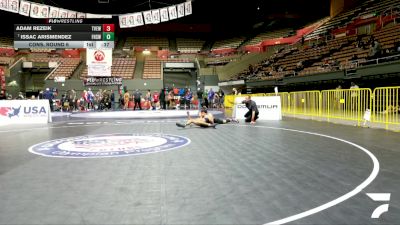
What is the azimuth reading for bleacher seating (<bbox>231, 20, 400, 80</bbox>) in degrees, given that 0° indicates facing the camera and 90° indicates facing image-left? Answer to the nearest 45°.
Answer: approximately 45°

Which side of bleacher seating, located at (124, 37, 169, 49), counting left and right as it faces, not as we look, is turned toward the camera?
front

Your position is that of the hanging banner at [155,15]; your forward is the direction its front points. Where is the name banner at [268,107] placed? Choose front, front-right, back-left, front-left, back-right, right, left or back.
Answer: front-left

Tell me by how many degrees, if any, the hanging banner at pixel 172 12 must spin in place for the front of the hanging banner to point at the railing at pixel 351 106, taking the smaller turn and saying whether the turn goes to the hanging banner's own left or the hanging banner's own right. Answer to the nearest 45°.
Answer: approximately 45° to the hanging banner's own left

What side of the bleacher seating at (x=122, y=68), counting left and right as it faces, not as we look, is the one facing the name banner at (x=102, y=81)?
front

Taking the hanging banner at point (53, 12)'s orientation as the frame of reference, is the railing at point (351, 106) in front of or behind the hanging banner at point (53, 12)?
in front

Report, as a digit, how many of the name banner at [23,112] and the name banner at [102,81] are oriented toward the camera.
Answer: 2

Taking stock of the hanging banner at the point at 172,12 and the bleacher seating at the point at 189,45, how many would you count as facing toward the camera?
2

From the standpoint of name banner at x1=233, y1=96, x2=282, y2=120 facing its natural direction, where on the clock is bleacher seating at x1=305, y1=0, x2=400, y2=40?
The bleacher seating is roughly at 7 o'clock from the name banner.

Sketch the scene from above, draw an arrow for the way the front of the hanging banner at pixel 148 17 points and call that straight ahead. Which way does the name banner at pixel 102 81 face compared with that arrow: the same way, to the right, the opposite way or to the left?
the same way

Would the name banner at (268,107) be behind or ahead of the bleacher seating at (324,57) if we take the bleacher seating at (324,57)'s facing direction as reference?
ahead

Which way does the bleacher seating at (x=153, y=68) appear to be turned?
toward the camera

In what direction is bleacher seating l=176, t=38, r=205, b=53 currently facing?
toward the camera

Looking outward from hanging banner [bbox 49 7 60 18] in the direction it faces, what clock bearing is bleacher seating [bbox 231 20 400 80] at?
The bleacher seating is roughly at 9 o'clock from the hanging banner.

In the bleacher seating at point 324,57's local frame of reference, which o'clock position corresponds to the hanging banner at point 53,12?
The hanging banner is roughly at 12 o'clock from the bleacher seating.

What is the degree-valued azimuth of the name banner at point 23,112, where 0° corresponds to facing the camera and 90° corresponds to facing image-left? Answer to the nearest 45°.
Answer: approximately 0°
